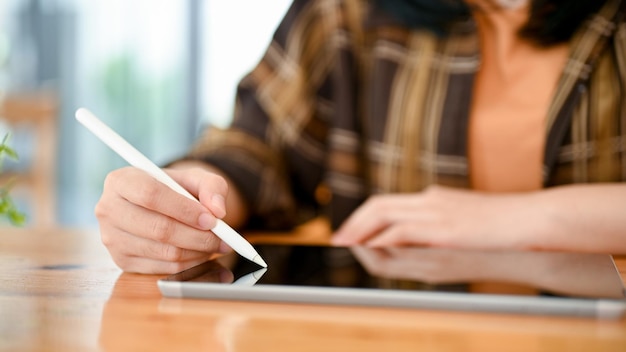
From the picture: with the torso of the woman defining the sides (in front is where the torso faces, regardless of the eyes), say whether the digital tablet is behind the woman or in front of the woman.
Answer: in front

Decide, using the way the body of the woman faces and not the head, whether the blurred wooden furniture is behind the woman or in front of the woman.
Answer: behind

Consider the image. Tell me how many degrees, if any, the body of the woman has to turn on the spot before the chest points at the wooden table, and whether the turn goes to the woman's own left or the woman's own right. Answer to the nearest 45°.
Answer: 0° — they already face it

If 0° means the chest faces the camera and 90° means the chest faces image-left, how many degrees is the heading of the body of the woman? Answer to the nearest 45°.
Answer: approximately 0°

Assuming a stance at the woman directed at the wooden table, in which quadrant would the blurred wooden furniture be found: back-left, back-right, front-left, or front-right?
back-right
